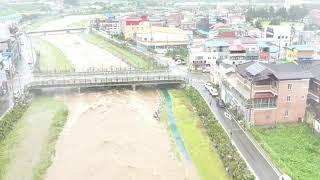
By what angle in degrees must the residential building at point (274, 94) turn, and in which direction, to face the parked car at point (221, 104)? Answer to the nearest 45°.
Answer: approximately 45° to its right

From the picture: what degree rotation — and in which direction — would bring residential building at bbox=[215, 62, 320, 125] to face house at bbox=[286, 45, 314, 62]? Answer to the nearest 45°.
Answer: approximately 90° to its right

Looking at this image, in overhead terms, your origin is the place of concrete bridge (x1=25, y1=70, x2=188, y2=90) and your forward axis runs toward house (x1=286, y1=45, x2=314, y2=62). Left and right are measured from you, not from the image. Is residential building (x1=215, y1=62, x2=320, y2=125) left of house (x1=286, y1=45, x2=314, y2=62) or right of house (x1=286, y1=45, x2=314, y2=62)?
right

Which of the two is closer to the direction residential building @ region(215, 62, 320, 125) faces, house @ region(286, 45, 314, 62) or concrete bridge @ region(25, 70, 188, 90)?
the concrete bridge

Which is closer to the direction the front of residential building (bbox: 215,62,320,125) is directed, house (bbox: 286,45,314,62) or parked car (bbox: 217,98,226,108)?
the parked car

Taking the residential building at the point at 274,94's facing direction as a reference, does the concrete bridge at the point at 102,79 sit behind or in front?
in front

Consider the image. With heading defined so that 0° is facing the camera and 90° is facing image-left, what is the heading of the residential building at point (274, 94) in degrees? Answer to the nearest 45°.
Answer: approximately 90°

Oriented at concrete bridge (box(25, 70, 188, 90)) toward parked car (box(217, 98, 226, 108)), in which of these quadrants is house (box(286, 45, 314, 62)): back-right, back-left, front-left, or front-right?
front-left
